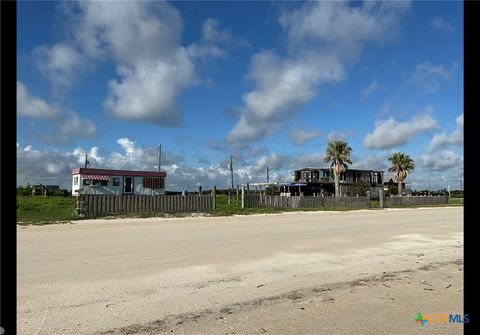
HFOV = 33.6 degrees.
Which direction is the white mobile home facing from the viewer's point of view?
toward the camera

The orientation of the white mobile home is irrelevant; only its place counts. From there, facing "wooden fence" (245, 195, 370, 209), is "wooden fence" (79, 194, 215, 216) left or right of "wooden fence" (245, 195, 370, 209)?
right

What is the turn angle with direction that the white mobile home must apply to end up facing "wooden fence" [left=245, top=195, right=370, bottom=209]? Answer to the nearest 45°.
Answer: approximately 45° to its left

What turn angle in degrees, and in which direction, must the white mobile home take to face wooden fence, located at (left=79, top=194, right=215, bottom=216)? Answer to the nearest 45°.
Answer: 0° — it already faces it
